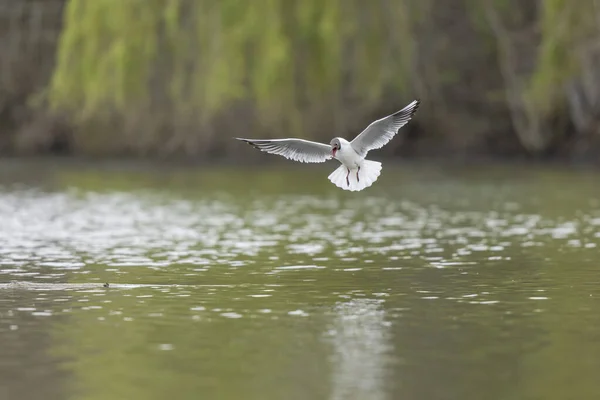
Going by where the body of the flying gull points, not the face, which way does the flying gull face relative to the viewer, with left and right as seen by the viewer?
facing the viewer and to the left of the viewer
